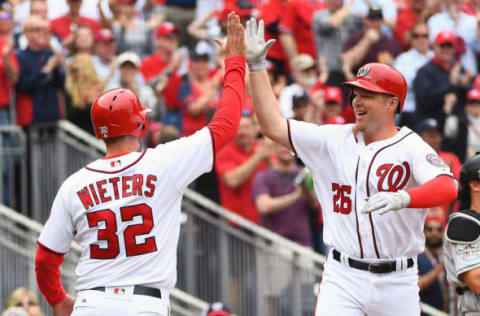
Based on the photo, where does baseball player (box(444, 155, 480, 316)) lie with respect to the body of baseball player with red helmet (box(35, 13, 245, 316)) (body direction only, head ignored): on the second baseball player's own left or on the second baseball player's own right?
on the second baseball player's own right

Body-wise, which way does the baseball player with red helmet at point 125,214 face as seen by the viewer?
away from the camera

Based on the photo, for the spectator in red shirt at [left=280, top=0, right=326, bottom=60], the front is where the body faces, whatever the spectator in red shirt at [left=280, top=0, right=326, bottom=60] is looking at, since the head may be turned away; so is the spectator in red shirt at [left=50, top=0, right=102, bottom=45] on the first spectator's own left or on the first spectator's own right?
on the first spectator's own right

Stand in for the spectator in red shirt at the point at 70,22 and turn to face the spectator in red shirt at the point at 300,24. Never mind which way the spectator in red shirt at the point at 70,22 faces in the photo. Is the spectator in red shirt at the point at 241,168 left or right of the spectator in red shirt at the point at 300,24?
right

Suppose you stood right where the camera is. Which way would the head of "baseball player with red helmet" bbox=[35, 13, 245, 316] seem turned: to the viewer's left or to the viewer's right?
to the viewer's right

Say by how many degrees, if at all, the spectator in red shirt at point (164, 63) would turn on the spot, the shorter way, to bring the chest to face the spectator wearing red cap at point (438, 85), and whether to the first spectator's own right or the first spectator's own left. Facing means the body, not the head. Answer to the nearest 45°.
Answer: approximately 45° to the first spectator's own left
